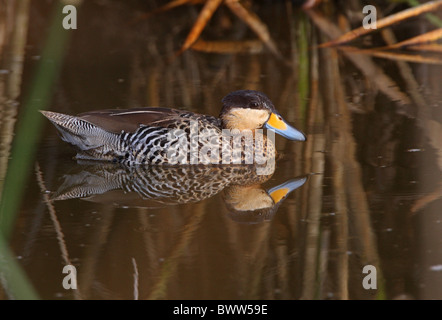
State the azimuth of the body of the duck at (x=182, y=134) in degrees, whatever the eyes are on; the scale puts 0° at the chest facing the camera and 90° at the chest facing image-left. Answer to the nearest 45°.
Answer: approximately 270°
